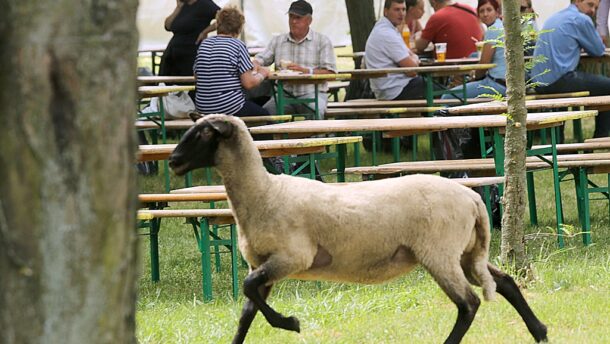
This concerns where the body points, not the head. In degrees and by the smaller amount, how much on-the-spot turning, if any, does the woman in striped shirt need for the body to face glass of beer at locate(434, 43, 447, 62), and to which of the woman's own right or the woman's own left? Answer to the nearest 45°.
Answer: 0° — they already face it

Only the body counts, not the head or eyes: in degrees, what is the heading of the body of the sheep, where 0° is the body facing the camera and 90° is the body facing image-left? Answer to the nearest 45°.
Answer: approximately 90°

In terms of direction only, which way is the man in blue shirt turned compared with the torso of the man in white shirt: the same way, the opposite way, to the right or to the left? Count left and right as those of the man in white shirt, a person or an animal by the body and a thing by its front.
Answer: the same way

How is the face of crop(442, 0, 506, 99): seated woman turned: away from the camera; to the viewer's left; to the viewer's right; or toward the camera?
toward the camera

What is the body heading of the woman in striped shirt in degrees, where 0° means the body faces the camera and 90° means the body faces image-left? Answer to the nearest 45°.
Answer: approximately 225°

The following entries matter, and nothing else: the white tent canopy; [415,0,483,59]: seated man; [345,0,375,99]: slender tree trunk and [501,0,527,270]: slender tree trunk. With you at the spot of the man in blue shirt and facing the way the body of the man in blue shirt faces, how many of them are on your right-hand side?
1

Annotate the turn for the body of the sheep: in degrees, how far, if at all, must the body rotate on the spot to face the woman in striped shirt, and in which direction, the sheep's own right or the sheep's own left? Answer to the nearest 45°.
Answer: approximately 90° to the sheep's own right
